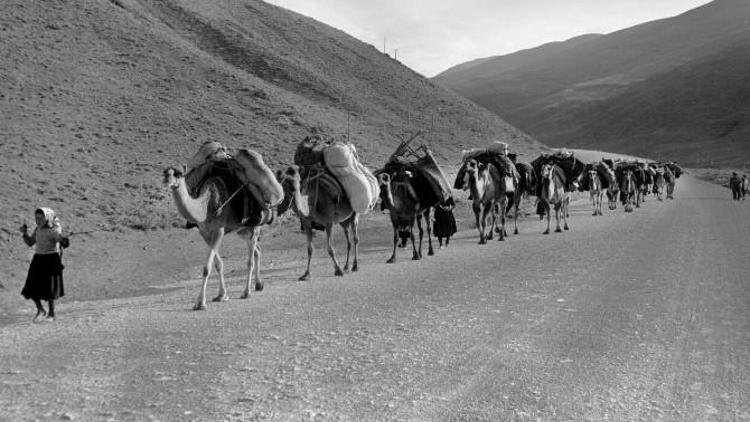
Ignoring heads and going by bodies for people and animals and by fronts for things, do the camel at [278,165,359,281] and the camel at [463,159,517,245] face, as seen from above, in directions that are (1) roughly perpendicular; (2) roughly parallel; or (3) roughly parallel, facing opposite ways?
roughly parallel

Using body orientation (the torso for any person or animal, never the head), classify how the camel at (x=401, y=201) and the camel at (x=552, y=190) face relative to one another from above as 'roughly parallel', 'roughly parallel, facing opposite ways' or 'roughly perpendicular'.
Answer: roughly parallel

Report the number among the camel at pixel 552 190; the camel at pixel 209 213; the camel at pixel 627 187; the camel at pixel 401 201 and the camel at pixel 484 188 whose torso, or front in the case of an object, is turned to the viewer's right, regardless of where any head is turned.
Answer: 0

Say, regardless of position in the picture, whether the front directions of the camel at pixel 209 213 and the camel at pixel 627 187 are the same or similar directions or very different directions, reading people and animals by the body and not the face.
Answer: same or similar directions

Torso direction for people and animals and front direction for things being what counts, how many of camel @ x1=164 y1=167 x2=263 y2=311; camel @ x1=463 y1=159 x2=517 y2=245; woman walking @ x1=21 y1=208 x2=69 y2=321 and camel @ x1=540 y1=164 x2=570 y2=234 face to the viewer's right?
0

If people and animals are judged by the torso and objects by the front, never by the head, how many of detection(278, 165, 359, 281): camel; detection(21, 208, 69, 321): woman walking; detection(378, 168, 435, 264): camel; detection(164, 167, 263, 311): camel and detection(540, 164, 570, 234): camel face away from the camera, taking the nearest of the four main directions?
0

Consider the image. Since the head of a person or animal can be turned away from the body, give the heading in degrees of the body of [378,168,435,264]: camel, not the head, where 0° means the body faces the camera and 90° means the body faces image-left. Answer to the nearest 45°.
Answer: approximately 45°

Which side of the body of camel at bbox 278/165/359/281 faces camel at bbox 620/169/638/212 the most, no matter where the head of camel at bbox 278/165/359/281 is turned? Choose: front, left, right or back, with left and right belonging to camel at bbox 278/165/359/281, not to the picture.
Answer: back

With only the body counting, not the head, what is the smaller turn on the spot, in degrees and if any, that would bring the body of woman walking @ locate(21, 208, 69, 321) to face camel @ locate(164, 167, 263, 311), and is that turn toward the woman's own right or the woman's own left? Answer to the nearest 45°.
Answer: approximately 135° to the woman's own left

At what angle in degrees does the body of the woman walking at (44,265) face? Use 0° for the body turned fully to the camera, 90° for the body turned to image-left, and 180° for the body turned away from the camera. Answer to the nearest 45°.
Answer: approximately 45°

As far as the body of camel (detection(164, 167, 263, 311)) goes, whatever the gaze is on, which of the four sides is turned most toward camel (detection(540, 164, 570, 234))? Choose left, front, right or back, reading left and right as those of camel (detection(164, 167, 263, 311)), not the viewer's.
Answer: back

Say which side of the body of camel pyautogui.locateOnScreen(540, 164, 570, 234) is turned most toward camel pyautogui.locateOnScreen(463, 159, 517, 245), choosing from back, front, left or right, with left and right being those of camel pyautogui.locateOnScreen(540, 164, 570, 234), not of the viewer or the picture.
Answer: front

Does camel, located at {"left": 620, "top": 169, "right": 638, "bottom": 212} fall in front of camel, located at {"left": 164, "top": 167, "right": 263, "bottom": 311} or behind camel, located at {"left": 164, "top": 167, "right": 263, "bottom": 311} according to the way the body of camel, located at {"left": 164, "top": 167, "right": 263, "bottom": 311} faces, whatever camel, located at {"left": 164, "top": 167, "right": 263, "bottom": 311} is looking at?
behind

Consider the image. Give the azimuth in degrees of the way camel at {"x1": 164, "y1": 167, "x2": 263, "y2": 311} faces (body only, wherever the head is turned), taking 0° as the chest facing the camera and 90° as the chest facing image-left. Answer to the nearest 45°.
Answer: approximately 45°

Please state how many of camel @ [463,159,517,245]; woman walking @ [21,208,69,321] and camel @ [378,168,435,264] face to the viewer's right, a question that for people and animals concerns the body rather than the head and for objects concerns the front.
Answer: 0

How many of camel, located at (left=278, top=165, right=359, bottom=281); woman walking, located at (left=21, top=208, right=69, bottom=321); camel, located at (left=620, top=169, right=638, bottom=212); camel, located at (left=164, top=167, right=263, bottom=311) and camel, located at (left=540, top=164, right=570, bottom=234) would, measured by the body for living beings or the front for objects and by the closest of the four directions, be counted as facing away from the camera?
0

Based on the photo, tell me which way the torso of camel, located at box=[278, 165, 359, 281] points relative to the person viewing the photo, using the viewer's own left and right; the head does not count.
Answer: facing the viewer and to the left of the viewer

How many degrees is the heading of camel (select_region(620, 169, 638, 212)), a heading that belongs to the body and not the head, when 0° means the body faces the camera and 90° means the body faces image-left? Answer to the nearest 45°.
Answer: approximately 0°
